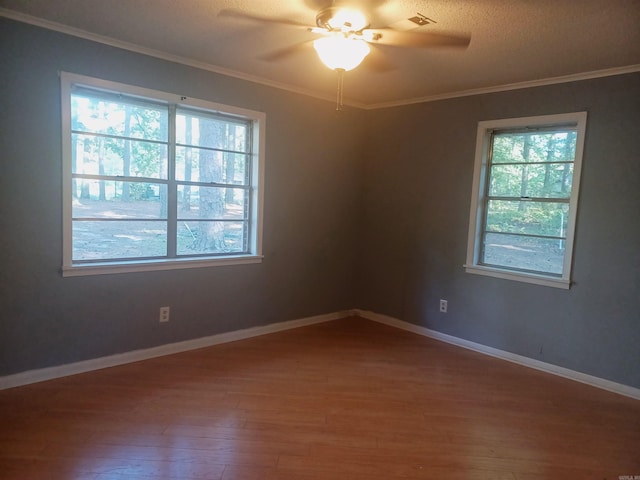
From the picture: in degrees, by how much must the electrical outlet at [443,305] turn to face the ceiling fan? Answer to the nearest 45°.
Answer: approximately 45° to its left

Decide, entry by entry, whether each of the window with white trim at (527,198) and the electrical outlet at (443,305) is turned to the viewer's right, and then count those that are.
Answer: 0

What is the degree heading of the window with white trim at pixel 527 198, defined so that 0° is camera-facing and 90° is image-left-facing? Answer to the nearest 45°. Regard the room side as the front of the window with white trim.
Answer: approximately 45°

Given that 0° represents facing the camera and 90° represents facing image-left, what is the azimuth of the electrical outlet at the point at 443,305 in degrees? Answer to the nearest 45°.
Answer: approximately 45°

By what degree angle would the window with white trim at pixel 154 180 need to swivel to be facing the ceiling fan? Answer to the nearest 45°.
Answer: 0° — it already faces it

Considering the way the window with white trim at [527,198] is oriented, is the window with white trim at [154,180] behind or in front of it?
in front

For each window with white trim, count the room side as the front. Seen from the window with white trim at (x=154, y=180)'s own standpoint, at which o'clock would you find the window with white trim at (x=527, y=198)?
the window with white trim at (x=527, y=198) is roughly at 11 o'clock from the window with white trim at (x=154, y=180).

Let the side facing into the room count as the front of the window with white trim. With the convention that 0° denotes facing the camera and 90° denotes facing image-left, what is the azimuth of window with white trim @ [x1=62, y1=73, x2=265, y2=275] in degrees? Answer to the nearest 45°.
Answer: approximately 315°

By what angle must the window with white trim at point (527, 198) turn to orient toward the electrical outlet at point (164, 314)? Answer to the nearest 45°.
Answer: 0° — it already faces it

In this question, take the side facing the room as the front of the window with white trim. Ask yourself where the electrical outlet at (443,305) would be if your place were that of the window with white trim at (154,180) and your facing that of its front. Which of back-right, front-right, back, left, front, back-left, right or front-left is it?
front-left
